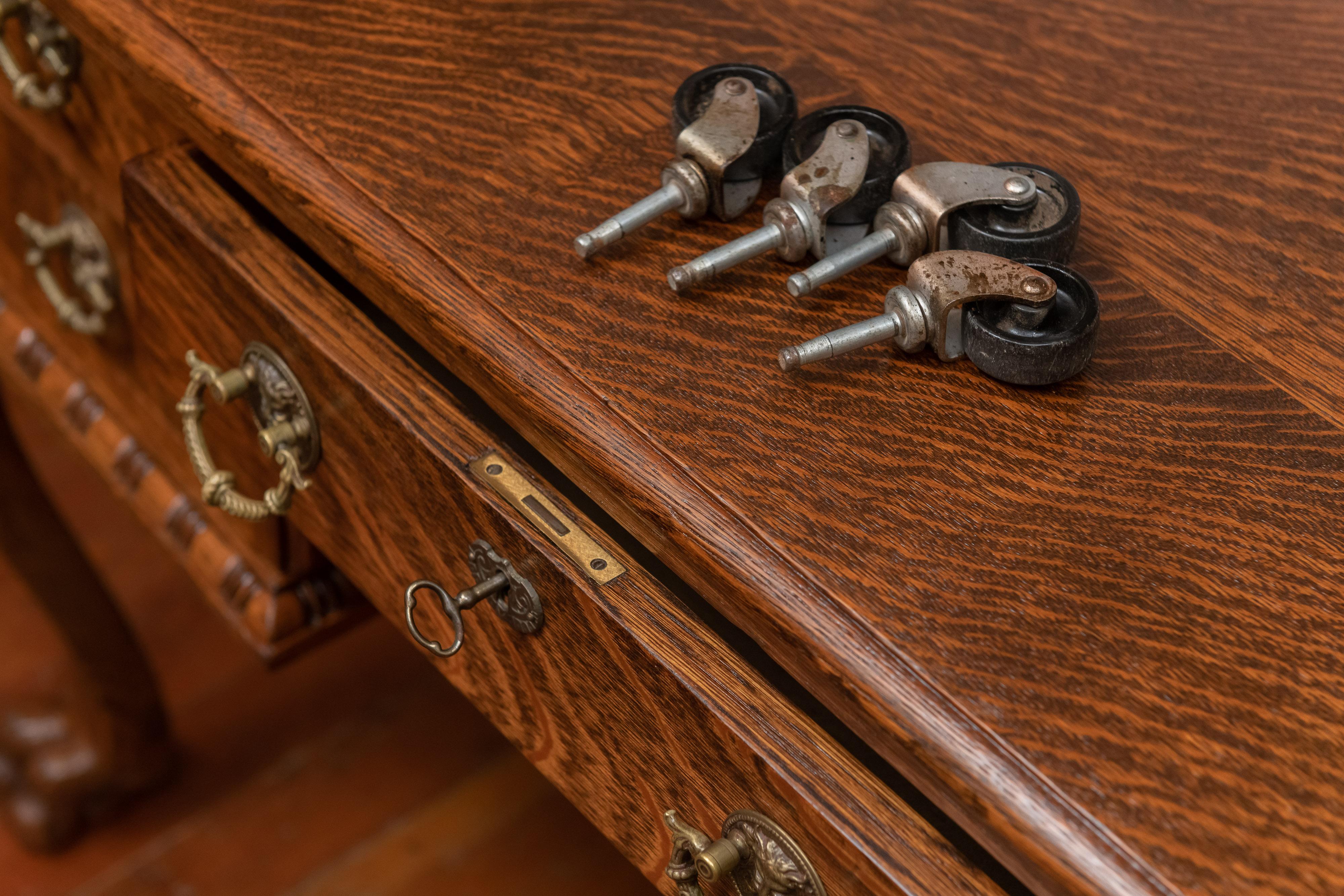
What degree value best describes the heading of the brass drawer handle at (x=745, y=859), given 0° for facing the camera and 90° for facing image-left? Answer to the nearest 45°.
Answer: approximately 45°

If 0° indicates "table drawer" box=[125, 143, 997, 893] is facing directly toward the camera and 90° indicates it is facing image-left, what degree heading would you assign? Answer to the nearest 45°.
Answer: approximately 45°

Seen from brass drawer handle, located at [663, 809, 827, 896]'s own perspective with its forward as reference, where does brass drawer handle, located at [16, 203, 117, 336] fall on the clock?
brass drawer handle, located at [16, 203, 117, 336] is roughly at 3 o'clock from brass drawer handle, located at [663, 809, 827, 896].

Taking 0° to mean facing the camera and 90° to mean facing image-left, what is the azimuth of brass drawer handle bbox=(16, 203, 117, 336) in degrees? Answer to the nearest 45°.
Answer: approximately 45°
